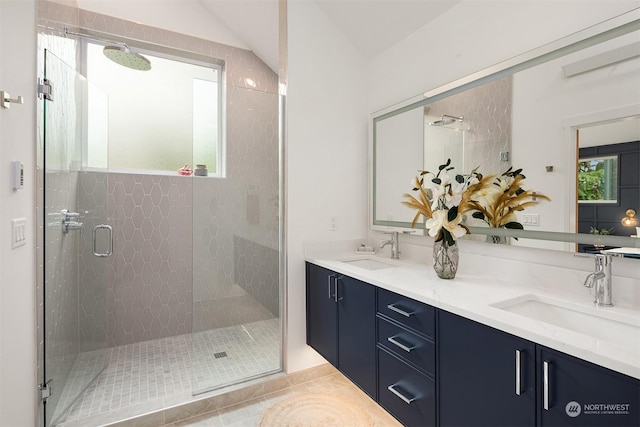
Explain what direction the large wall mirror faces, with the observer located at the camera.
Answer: facing the viewer and to the left of the viewer

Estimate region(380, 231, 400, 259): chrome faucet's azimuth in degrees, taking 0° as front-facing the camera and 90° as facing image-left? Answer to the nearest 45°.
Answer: approximately 45°

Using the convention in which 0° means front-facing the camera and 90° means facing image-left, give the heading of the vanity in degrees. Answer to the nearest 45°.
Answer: approximately 45°

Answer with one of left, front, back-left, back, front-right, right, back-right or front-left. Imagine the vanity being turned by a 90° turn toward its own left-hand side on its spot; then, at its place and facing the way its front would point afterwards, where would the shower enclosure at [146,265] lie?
back-right

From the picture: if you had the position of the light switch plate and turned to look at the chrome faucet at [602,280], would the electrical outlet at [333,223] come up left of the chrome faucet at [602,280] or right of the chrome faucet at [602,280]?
left

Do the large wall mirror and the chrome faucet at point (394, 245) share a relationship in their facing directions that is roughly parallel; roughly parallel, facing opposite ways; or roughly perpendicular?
roughly parallel

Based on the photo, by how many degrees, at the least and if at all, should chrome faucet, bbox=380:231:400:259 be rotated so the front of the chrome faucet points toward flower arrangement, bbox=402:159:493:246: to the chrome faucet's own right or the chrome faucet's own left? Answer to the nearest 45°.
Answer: approximately 90° to the chrome faucet's own left

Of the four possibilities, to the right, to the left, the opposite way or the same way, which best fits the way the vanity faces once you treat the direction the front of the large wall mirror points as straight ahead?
the same way

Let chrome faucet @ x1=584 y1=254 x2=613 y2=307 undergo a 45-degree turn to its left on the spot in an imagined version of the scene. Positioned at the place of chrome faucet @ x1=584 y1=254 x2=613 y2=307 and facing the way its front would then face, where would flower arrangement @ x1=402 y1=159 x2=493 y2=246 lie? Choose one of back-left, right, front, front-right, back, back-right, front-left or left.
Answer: right

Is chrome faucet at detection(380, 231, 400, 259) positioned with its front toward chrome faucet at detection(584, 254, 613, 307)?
no

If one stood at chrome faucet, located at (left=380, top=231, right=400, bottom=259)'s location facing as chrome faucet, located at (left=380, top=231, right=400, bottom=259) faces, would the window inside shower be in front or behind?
in front
